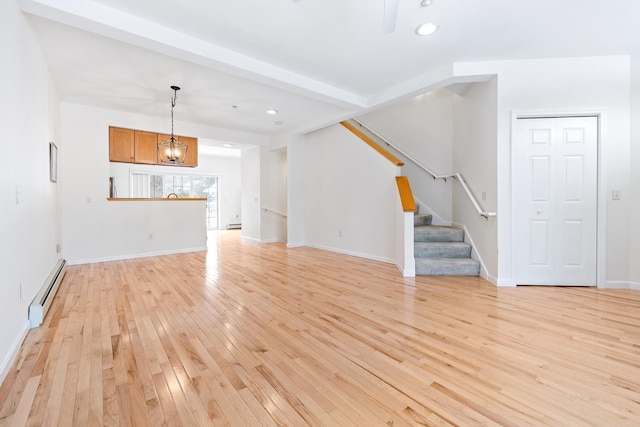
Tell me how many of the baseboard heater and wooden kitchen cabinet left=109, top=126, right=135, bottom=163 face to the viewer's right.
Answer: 1

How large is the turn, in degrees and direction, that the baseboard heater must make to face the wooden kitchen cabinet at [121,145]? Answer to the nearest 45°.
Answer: approximately 90° to its left

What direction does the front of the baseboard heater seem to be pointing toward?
to the viewer's right

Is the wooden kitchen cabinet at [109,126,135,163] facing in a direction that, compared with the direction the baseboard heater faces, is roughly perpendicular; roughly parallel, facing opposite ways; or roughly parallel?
roughly perpendicular

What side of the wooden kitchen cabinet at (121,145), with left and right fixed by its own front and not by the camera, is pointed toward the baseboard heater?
front

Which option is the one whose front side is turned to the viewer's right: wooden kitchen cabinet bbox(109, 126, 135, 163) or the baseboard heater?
the baseboard heater

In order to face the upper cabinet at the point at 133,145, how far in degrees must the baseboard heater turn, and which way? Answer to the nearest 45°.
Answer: approximately 45° to its left

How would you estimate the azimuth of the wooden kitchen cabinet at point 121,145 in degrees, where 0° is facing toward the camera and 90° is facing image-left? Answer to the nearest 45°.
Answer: approximately 0°

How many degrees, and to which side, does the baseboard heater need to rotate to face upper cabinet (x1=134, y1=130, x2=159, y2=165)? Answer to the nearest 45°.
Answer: approximately 45° to its left

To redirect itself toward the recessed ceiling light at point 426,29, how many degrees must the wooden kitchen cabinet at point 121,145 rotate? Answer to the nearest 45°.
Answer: approximately 45° to its left
